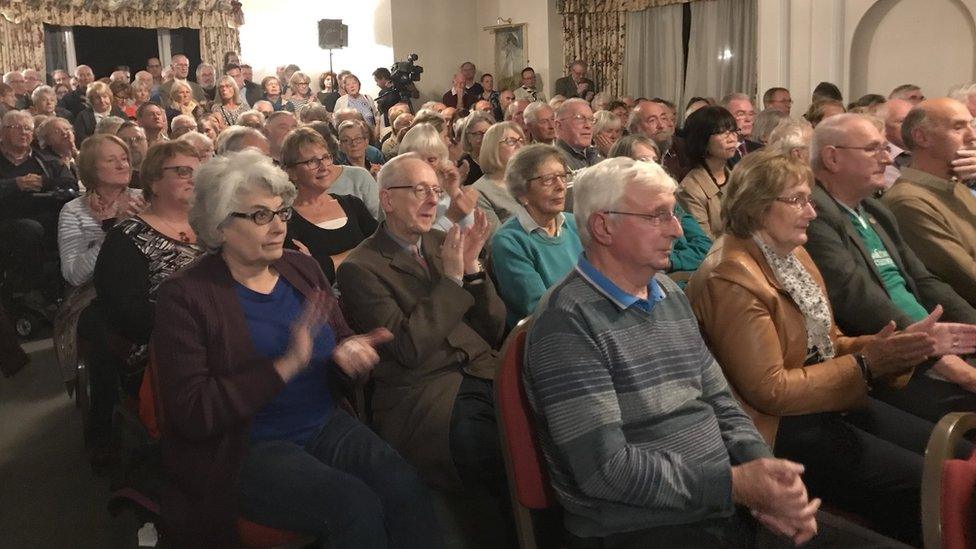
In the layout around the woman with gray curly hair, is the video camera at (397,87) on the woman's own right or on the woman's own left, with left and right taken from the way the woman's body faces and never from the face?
on the woman's own left

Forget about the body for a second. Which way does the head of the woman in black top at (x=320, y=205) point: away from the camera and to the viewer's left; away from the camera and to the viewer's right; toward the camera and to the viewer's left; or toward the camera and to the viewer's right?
toward the camera and to the viewer's right

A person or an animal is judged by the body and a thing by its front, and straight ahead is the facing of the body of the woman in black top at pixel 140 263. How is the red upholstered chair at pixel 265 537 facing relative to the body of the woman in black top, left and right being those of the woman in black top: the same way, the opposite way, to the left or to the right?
the same way

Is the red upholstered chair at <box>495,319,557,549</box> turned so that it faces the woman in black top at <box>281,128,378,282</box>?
no

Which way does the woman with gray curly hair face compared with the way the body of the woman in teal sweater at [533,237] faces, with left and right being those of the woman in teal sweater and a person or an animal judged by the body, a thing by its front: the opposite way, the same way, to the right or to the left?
the same way

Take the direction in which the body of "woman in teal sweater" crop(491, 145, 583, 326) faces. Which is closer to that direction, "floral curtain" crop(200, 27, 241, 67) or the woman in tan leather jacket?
the woman in tan leather jacket

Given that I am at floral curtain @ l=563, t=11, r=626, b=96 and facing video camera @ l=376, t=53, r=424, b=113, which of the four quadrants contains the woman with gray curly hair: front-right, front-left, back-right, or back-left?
front-left

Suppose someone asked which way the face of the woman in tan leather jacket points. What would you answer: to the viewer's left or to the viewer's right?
to the viewer's right

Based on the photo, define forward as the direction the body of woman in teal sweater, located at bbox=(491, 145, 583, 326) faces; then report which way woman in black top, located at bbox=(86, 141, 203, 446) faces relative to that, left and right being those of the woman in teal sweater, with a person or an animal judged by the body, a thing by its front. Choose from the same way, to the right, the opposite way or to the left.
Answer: the same way

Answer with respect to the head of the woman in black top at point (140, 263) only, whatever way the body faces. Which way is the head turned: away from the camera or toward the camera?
toward the camera

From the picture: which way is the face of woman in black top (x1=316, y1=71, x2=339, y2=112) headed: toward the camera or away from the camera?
toward the camera

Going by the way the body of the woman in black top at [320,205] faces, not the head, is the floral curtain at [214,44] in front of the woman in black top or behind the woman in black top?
behind

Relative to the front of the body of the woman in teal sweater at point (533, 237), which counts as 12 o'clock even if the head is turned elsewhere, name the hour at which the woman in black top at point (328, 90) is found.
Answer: The woman in black top is roughly at 7 o'clock from the woman in teal sweater.

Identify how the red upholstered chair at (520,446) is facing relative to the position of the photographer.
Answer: facing the viewer and to the right of the viewer

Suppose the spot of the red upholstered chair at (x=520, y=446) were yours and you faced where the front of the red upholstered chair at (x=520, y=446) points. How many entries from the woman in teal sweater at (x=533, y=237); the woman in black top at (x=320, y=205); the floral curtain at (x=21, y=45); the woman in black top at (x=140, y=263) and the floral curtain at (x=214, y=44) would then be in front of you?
0

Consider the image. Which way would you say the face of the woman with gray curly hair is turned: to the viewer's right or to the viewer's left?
to the viewer's right

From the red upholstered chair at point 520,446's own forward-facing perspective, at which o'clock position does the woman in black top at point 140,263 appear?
The woman in black top is roughly at 6 o'clock from the red upholstered chair.

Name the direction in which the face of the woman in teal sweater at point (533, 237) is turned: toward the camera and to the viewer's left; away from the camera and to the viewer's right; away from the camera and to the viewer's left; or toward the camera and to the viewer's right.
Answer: toward the camera and to the viewer's right

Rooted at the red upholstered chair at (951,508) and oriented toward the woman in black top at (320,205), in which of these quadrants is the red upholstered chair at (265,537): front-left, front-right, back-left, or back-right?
front-left

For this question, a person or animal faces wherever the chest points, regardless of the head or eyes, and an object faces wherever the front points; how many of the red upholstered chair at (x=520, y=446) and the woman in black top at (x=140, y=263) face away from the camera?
0
